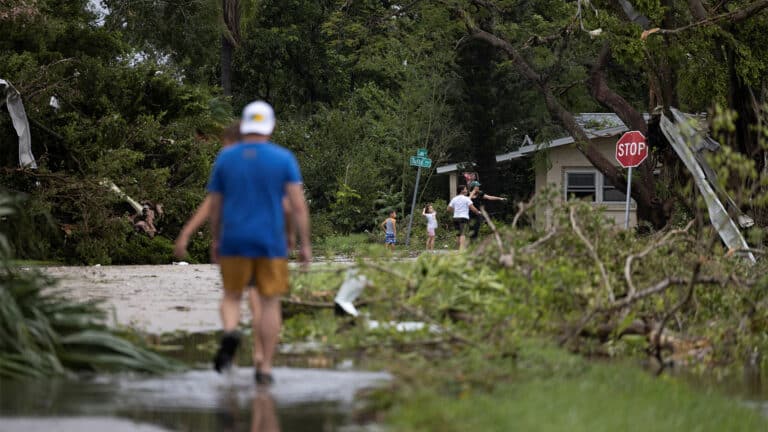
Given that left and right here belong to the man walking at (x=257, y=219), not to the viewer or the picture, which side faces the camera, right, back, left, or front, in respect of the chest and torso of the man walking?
back

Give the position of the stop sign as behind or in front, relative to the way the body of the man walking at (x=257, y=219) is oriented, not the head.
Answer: in front
